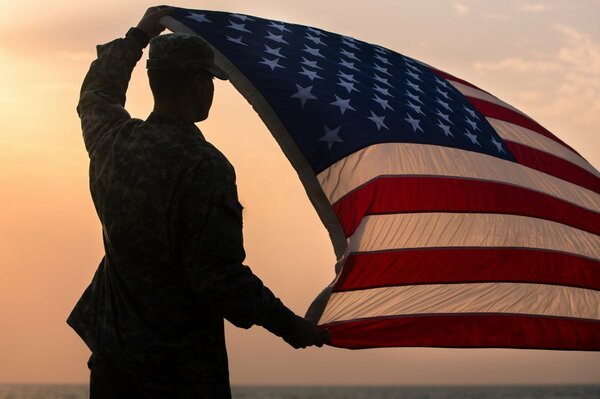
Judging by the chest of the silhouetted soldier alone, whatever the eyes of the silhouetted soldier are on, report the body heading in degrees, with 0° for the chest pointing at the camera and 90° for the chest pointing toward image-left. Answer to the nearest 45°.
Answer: approximately 225°
